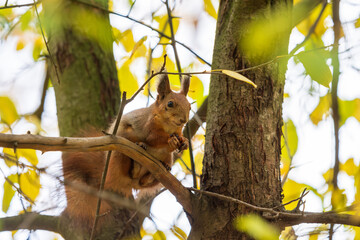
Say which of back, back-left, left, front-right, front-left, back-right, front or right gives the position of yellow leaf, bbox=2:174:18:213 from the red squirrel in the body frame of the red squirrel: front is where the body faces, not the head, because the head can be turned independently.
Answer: right

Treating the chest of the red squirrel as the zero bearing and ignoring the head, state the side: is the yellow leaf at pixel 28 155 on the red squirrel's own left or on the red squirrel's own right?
on the red squirrel's own right

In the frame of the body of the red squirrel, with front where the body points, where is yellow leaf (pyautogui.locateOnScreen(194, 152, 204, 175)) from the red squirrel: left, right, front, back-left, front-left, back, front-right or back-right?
left

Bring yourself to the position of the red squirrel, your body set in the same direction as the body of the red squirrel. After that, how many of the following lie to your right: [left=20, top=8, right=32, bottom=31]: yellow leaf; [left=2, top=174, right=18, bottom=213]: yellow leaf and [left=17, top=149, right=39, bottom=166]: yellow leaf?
3

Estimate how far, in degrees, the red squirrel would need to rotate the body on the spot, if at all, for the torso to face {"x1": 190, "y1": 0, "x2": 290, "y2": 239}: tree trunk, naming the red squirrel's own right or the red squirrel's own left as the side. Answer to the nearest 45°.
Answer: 0° — it already faces it

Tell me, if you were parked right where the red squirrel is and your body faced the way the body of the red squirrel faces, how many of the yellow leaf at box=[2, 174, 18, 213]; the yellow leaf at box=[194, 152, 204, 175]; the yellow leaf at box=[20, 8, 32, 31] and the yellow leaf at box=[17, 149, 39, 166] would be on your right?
3

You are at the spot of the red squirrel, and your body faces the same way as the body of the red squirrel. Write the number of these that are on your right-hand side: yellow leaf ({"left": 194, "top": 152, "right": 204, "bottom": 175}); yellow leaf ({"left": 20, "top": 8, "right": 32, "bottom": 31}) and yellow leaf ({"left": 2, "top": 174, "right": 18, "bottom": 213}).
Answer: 2

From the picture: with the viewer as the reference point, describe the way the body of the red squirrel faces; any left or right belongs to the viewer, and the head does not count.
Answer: facing the viewer and to the right of the viewer

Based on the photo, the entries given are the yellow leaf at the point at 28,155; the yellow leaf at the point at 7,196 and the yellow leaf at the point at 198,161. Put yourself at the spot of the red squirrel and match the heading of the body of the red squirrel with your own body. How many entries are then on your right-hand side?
2
